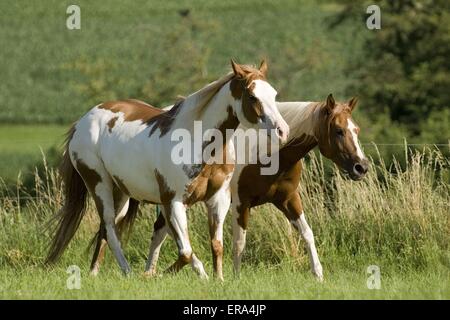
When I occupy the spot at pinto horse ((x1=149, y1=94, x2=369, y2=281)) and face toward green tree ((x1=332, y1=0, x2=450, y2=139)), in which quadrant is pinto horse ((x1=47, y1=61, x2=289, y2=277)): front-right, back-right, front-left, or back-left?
back-left

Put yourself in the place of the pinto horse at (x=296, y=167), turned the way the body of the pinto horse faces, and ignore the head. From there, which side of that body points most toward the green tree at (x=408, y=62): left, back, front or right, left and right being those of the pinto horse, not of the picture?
left

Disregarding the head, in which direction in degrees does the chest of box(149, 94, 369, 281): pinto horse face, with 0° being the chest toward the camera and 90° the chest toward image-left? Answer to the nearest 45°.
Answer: approximately 270°

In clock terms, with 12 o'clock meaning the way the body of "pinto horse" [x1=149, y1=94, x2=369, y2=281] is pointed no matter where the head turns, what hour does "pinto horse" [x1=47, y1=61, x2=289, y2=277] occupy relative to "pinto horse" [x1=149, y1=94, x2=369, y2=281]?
"pinto horse" [x1=47, y1=61, x2=289, y2=277] is roughly at 5 o'clock from "pinto horse" [x1=149, y1=94, x2=369, y2=281].

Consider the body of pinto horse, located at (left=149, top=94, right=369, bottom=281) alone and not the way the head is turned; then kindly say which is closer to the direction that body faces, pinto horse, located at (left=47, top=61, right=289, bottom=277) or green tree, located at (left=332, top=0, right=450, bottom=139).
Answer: the green tree
